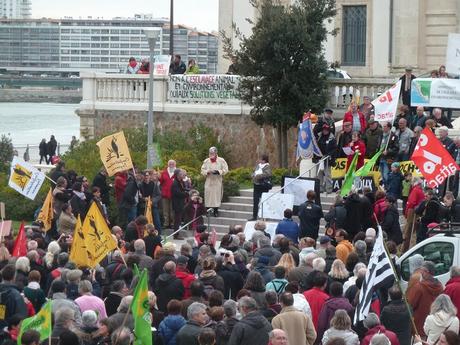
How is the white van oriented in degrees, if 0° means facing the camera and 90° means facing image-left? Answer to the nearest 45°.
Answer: approximately 90°

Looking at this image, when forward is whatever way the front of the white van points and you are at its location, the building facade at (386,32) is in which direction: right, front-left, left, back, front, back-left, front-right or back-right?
right
